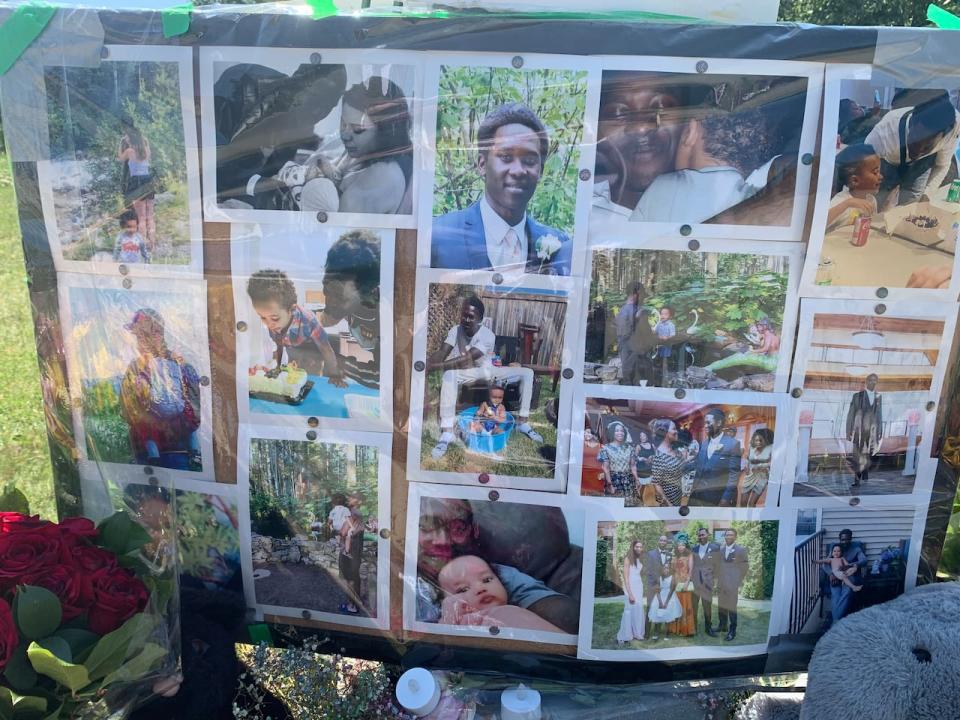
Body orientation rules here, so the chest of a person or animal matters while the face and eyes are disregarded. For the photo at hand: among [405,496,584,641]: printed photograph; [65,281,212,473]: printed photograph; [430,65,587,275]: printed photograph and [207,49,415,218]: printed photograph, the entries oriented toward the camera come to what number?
4

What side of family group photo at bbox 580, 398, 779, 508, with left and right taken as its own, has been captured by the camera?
front

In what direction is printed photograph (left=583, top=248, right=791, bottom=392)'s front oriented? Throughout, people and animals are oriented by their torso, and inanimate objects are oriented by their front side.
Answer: toward the camera

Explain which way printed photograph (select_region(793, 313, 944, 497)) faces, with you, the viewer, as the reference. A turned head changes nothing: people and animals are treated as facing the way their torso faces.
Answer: facing the viewer

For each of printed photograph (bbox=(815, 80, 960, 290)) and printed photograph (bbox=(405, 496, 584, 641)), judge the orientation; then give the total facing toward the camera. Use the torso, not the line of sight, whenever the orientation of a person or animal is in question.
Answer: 2

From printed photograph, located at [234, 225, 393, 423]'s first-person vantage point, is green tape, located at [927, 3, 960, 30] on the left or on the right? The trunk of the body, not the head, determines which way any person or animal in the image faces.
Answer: on its left

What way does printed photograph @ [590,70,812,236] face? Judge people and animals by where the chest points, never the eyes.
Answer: toward the camera

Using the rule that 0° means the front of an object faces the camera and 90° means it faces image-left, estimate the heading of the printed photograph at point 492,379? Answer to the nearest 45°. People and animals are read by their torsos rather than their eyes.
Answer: approximately 0°
